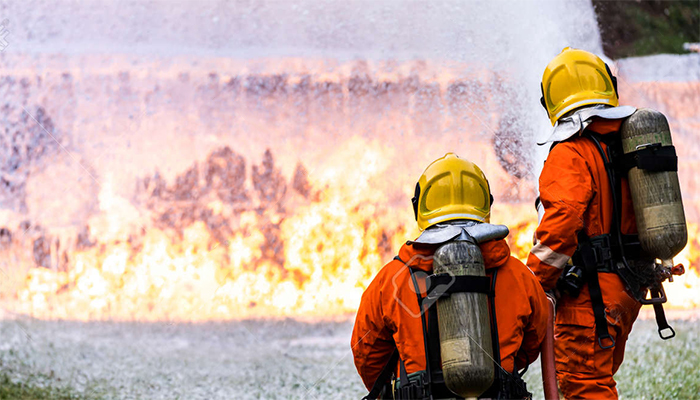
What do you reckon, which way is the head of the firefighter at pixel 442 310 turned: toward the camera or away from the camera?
away from the camera

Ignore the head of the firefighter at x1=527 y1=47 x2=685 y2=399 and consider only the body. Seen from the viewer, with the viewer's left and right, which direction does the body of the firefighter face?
facing away from the viewer and to the left of the viewer

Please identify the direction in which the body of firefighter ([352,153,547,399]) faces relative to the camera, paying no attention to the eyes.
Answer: away from the camera

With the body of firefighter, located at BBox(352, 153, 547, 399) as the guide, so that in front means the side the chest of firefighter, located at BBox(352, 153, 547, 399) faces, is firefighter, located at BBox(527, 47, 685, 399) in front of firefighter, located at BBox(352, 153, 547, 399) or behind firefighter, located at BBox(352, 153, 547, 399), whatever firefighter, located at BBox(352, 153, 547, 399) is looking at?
in front

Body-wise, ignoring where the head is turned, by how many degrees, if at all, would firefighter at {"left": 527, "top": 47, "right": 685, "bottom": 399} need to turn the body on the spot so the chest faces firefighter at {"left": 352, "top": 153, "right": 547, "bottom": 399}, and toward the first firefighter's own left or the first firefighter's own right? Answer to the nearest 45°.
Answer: approximately 90° to the first firefighter's own left

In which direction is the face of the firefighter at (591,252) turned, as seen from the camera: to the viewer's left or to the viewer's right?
to the viewer's left

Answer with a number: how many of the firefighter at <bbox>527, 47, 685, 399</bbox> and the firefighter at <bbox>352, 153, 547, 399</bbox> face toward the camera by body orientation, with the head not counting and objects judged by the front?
0
